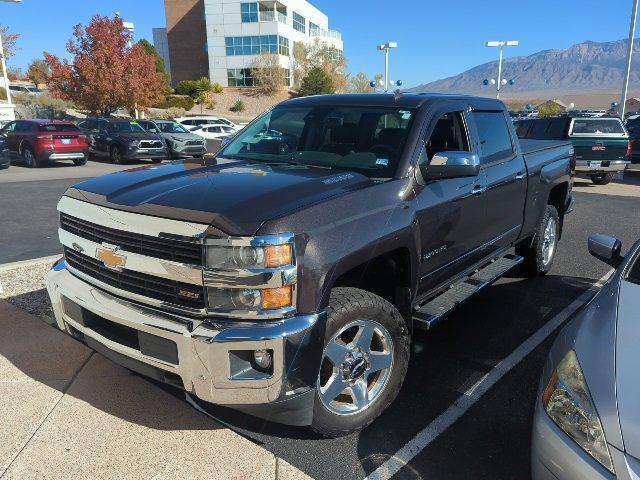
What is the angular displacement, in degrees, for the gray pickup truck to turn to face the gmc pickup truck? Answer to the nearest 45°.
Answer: approximately 180°

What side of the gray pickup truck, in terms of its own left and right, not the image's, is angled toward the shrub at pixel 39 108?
right

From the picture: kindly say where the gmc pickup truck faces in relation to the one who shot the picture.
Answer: facing away from the viewer and to the left of the viewer

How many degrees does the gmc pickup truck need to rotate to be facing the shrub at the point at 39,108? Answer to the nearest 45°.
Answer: approximately 45° to its left

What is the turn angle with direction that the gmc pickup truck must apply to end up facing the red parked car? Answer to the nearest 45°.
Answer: approximately 45° to its left

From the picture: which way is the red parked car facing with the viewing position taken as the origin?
facing away from the viewer and to the left of the viewer

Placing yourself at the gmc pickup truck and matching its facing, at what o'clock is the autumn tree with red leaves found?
The autumn tree with red leaves is roughly at 11 o'clock from the gmc pickup truck.

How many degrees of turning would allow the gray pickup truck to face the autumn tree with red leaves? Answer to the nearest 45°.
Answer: approximately 135° to its right

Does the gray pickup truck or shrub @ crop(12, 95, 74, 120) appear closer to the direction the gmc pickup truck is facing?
the shrub

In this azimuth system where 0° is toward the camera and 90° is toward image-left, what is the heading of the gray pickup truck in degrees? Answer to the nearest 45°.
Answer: approximately 45°
